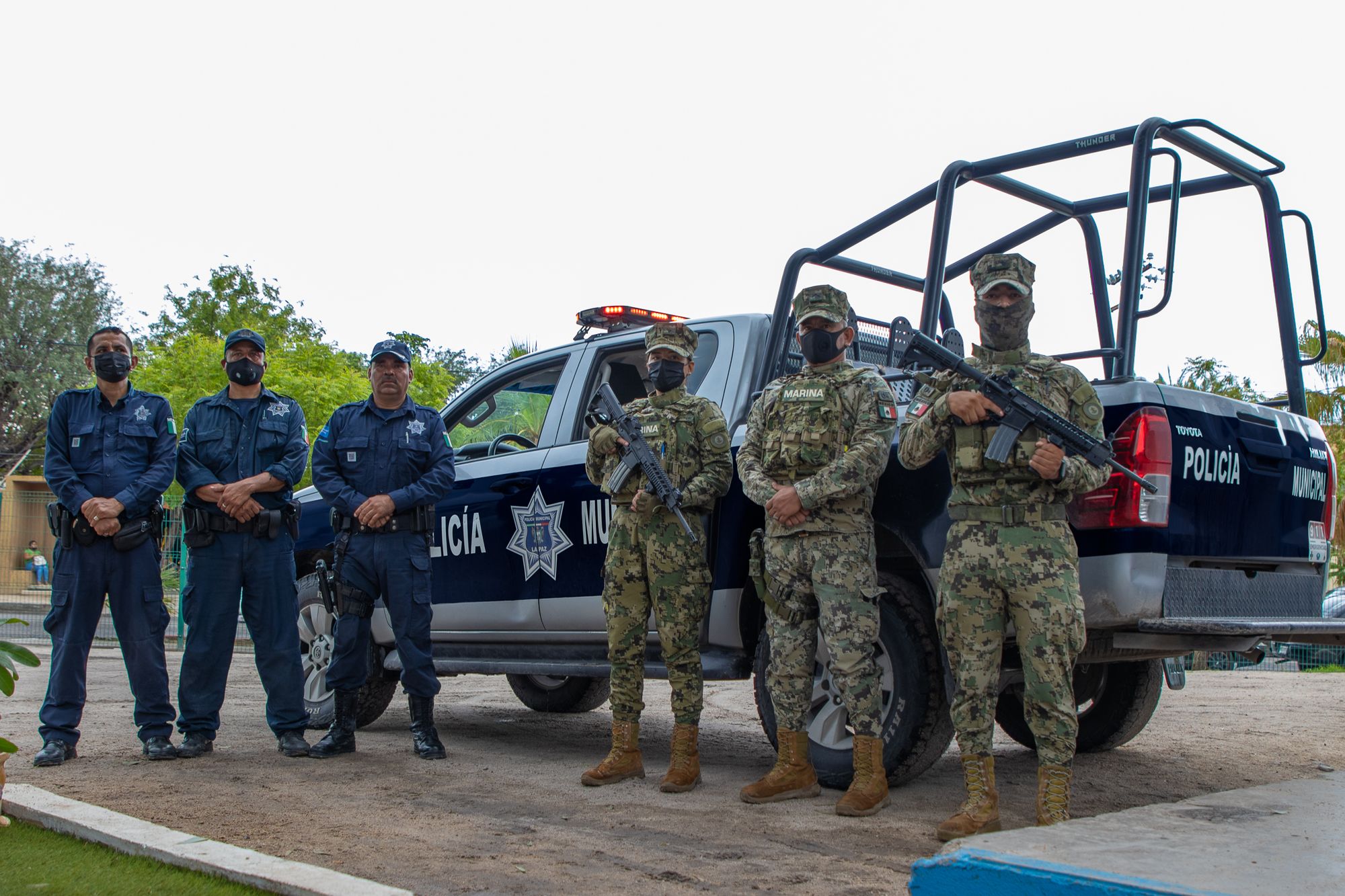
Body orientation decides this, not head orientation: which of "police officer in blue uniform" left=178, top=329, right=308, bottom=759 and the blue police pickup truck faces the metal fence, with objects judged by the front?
the blue police pickup truck

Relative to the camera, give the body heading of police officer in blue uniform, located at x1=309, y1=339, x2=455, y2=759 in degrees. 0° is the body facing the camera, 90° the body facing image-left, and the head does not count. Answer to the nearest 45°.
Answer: approximately 0°

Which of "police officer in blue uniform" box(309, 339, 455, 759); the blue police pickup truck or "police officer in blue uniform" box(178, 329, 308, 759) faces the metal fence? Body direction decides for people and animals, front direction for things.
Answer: the blue police pickup truck

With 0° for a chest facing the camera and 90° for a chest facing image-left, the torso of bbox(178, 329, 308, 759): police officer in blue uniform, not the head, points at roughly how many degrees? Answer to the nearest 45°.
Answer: approximately 0°

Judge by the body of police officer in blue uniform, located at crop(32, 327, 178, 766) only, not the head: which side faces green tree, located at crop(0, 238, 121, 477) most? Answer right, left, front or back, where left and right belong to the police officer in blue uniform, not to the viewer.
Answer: back

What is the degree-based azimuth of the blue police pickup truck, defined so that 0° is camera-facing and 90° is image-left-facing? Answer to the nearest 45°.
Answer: approximately 135°

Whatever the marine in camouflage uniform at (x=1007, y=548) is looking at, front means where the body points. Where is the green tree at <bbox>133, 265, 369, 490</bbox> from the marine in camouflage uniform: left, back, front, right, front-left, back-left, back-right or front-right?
back-right

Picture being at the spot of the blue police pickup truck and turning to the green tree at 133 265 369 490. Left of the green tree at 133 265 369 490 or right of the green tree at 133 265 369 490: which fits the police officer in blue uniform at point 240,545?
left

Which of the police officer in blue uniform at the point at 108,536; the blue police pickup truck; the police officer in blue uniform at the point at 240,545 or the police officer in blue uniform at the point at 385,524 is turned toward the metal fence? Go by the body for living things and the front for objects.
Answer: the blue police pickup truck

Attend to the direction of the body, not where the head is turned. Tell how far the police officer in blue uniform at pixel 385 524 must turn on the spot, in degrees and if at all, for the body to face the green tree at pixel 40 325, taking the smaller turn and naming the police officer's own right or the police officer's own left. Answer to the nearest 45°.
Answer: approximately 180°

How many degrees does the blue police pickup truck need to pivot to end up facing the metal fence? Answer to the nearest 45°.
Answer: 0° — it already faces it

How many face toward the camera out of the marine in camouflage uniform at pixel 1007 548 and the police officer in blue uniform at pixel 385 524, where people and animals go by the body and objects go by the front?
2

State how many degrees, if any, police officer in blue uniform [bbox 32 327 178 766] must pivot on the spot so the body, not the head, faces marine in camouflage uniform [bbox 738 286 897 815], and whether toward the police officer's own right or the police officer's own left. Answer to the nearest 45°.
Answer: approximately 45° to the police officer's own left
